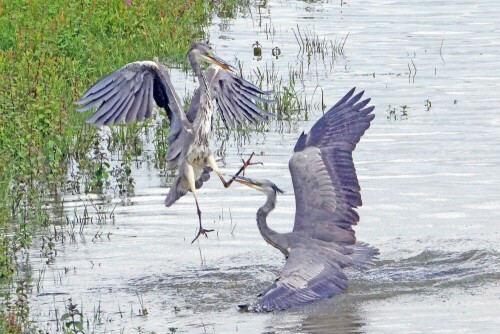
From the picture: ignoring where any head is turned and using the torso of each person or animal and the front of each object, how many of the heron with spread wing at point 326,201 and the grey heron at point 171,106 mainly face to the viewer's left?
1

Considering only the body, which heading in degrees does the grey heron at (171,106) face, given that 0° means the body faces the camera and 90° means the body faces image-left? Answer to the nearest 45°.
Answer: approximately 315°

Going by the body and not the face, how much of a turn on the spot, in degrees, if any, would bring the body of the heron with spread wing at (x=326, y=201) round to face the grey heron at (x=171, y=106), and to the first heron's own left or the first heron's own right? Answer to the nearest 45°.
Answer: approximately 45° to the first heron's own right

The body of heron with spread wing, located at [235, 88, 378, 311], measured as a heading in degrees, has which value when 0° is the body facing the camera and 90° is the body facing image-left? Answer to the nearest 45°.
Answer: approximately 90°

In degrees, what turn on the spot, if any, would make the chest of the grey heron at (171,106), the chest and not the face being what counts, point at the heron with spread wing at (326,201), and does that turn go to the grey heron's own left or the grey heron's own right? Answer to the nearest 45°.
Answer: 0° — it already faces it
